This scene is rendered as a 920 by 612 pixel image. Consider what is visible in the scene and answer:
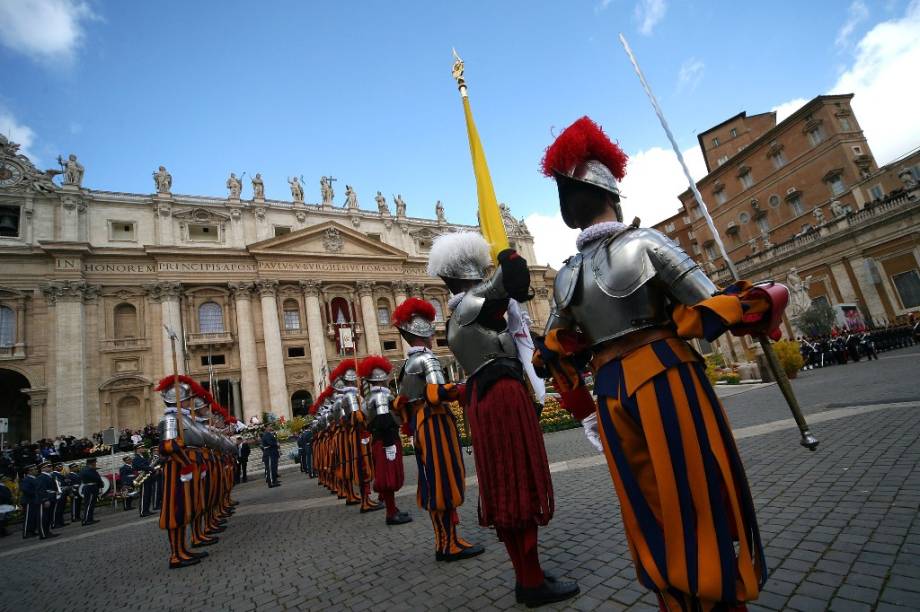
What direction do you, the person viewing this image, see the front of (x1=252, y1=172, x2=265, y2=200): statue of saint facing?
facing the viewer

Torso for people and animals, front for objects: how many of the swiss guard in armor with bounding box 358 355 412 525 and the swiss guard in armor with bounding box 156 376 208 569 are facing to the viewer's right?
2

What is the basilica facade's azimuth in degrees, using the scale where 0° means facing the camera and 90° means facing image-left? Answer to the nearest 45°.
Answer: approximately 315°

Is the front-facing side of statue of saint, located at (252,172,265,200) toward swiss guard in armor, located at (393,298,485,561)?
yes

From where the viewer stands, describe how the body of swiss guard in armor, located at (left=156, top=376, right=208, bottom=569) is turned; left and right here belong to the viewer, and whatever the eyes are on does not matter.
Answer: facing to the right of the viewer

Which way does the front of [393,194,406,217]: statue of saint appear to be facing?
toward the camera

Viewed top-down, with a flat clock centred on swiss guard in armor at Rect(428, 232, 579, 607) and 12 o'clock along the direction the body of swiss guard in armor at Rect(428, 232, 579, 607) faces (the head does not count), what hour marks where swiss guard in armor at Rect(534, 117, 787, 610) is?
swiss guard in armor at Rect(534, 117, 787, 610) is roughly at 2 o'clock from swiss guard in armor at Rect(428, 232, 579, 607).

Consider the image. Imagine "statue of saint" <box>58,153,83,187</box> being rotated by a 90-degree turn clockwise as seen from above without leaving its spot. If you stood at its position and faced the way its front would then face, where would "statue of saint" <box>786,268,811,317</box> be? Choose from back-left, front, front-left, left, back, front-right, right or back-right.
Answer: back-left

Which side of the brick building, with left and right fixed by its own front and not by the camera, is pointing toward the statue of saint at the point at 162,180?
front

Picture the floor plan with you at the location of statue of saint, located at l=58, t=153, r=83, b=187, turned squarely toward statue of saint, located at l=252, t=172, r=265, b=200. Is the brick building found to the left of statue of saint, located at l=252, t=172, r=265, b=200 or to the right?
right
